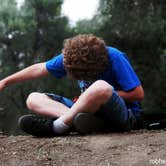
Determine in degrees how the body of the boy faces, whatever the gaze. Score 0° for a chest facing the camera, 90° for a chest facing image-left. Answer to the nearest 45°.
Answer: approximately 45°
